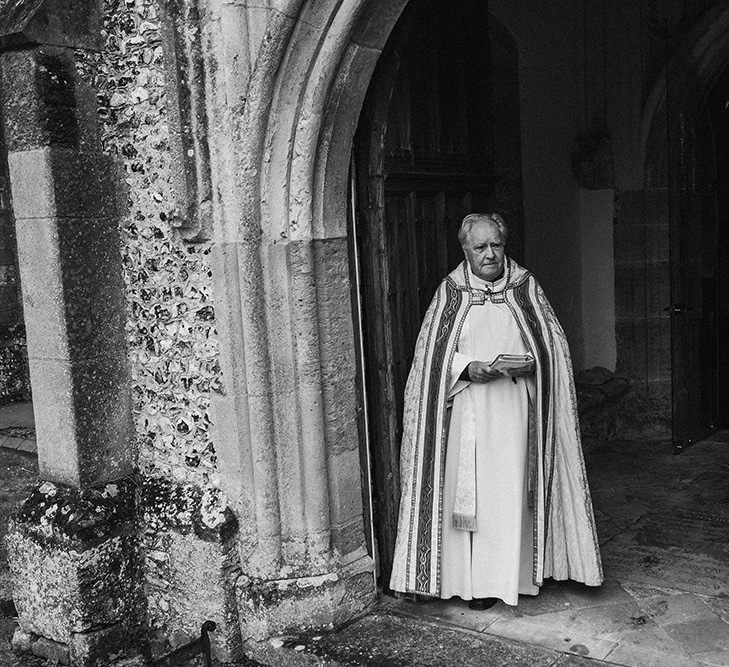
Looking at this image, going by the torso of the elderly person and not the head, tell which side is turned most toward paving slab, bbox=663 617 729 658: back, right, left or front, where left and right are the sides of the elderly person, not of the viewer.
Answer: left

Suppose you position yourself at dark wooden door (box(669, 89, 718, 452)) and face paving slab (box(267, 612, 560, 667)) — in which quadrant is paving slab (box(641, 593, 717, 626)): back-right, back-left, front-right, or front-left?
front-left

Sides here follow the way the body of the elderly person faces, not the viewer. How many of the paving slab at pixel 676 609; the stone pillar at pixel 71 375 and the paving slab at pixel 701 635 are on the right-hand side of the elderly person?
1

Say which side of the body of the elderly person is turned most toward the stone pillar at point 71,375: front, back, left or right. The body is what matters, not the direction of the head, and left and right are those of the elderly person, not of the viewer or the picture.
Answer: right

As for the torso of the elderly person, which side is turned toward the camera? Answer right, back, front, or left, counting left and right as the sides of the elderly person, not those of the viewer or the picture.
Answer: front

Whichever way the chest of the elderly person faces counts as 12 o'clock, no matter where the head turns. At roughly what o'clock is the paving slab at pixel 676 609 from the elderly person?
The paving slab is roughly at 9 o'clock from the elderly person.
